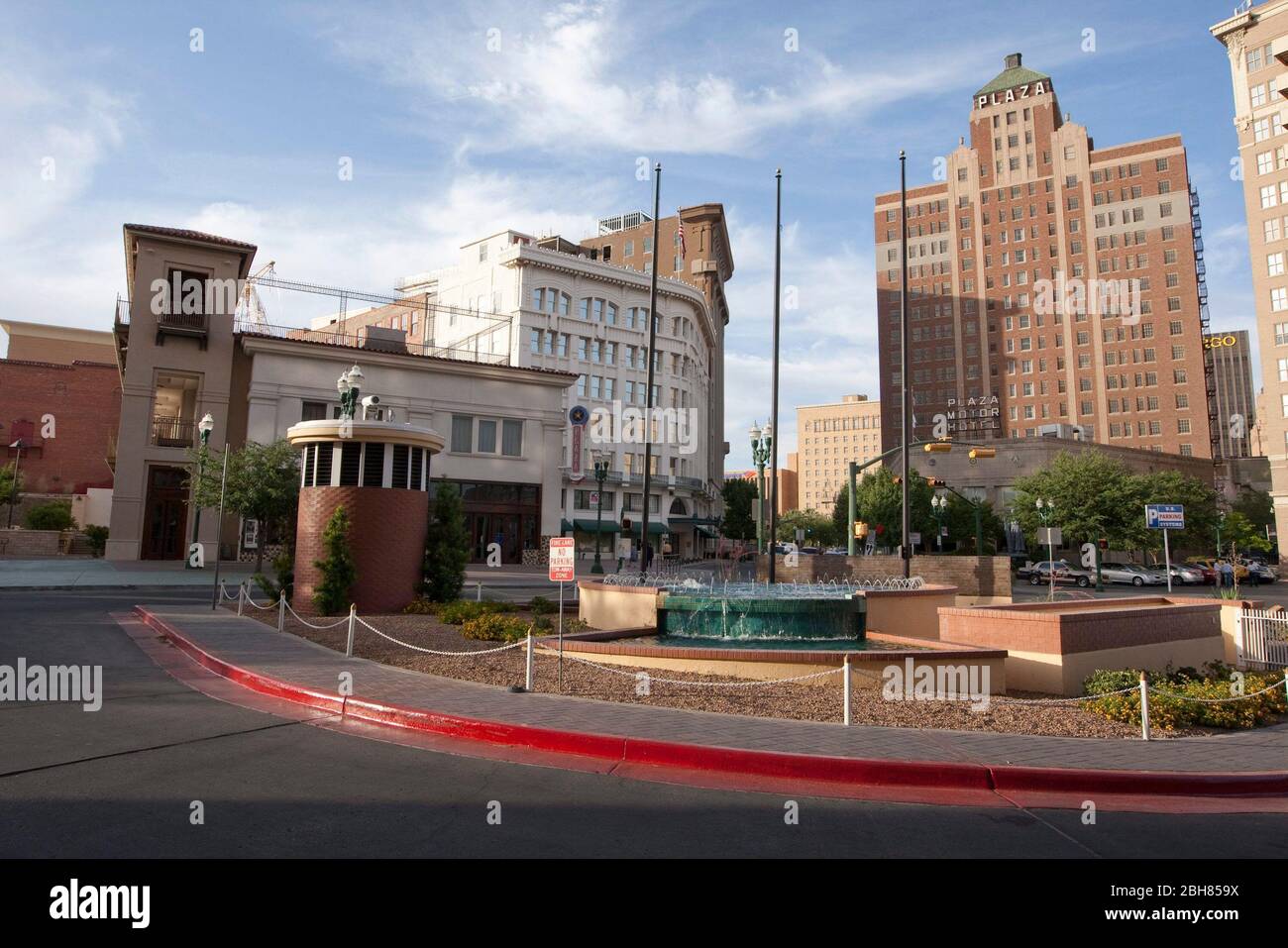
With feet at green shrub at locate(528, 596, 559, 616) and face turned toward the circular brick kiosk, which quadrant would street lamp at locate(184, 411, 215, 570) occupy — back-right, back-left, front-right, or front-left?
front-right

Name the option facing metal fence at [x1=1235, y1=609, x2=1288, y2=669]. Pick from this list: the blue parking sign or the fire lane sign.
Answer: the blue parking sign

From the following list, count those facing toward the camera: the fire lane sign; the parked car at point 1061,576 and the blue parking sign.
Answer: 2

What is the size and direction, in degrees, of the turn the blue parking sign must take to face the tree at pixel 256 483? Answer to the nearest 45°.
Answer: approximately 45° to its right

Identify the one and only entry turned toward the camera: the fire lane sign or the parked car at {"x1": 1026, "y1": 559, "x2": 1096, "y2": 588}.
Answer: the fire lane sign

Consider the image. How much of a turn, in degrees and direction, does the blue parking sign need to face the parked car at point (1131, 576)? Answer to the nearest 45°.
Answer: approximately 180°

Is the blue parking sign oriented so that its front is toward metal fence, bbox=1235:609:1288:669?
yes

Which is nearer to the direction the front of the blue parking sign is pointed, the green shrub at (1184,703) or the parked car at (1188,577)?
the green shrub

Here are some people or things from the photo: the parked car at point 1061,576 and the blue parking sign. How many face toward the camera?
1

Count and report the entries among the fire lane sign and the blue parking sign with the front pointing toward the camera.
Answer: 2

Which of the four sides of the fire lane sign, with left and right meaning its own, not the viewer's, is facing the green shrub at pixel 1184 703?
left

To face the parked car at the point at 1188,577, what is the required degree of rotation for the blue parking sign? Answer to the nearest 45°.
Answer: approximately 180°

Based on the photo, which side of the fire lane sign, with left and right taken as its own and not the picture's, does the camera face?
front
